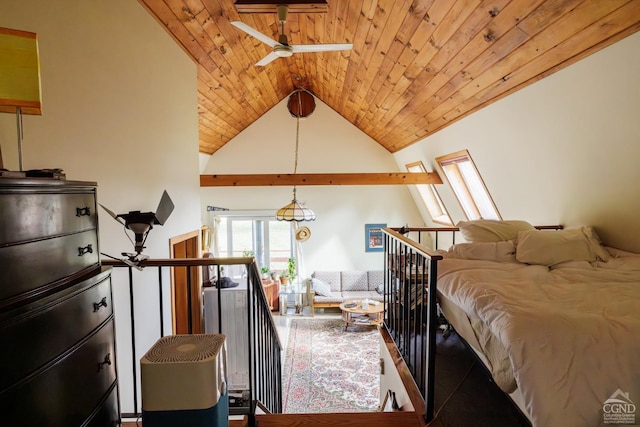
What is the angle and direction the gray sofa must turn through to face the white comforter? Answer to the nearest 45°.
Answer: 0° — it already faces it

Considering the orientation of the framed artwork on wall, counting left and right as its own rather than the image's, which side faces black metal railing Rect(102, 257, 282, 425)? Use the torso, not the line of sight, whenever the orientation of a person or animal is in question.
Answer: front

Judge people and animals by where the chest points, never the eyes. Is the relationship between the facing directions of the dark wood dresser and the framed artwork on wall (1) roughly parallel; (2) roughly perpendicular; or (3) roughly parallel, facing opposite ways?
roughly perpendicular

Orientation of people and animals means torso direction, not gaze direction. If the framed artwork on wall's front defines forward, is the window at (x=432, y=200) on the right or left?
on its left

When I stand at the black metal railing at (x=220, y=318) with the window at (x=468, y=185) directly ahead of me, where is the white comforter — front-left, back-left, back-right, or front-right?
front-right

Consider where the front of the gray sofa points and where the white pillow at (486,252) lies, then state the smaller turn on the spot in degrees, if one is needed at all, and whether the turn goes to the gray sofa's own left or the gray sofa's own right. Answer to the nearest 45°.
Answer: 0° — it already faces it

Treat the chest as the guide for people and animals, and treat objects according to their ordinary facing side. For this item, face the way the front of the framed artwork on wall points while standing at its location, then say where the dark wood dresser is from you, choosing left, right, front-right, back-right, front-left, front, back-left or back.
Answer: front

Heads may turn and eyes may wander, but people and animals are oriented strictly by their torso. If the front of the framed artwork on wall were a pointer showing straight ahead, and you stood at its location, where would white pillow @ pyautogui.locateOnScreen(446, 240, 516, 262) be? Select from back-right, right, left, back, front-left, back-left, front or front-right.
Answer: front

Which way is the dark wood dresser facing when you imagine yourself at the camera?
facing the viewer and to the right of the viewer

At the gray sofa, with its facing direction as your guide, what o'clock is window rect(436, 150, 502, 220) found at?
The window is roughly at 11 o'clock from the gray sofa.

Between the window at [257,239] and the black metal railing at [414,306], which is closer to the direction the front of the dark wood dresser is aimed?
the black metal railing

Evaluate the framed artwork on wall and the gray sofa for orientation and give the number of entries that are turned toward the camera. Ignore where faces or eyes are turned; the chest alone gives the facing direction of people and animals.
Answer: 2

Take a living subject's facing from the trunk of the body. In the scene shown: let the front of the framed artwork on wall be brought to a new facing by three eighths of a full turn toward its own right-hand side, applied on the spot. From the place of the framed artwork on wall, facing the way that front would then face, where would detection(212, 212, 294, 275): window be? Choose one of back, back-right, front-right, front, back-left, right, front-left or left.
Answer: front-left

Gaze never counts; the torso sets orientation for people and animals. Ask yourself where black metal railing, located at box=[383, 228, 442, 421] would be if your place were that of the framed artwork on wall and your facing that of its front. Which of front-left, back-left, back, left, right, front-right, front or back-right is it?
front

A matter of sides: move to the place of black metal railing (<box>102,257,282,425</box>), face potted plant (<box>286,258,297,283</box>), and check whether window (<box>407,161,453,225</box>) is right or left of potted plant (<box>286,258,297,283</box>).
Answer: right

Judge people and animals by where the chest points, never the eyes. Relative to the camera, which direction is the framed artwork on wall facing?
toward the camera
